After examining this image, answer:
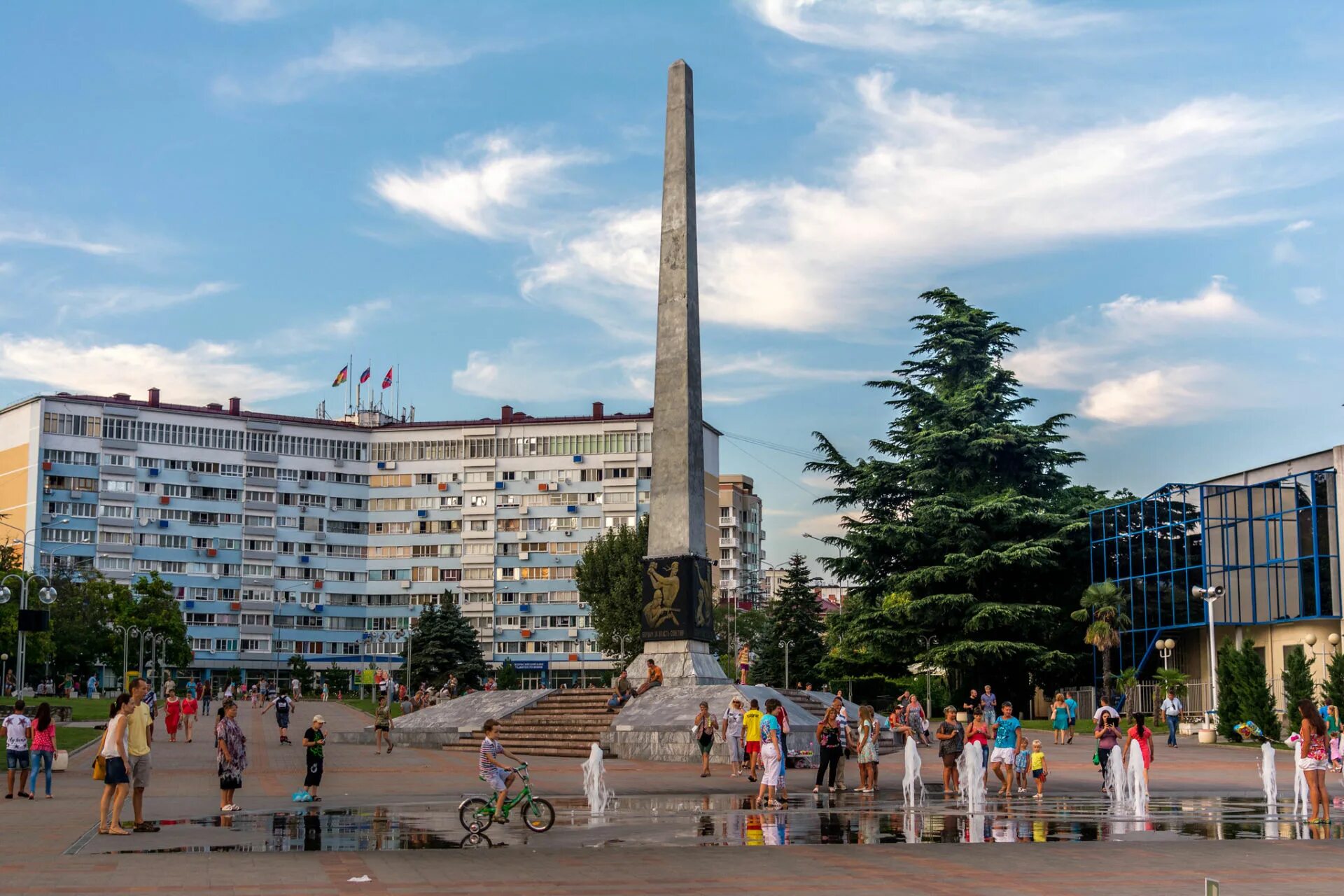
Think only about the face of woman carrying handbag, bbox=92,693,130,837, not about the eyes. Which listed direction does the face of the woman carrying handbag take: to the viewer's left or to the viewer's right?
to the viewer's right

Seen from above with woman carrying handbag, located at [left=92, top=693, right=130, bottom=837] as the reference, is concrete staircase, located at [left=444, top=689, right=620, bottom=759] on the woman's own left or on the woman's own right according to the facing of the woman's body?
on the woman's own left

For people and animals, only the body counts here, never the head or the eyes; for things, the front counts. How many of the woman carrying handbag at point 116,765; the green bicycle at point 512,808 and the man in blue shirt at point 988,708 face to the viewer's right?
2

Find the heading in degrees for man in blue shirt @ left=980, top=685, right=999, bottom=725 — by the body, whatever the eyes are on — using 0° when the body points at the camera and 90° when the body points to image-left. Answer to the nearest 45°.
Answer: approximately 0°

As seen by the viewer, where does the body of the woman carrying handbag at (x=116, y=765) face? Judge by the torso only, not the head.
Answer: to the viewer's right

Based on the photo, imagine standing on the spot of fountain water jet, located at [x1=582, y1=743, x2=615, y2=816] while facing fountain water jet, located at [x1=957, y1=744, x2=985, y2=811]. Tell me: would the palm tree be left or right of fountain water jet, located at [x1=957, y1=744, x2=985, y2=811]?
left

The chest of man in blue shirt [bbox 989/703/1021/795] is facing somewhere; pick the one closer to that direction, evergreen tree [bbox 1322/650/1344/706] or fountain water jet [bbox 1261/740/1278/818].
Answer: the fountain water jet

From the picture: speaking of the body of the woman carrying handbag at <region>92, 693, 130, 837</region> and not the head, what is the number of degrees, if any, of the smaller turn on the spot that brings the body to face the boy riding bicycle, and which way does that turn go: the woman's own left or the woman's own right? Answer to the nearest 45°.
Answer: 0° — they already face them

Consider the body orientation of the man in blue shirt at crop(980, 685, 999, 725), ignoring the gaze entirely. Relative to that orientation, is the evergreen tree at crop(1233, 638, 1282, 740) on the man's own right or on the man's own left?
on the man's own left

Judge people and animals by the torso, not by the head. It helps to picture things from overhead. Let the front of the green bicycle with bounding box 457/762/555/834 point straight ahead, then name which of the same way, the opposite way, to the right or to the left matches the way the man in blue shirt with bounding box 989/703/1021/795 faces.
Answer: to the right

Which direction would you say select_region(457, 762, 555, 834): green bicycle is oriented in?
to the viewer's right

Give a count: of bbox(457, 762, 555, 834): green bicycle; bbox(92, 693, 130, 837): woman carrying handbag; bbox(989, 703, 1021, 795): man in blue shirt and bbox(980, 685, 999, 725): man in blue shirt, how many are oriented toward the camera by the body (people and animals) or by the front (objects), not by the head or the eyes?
2

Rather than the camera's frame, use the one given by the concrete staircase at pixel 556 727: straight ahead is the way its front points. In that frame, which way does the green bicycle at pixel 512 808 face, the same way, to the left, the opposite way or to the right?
to the left

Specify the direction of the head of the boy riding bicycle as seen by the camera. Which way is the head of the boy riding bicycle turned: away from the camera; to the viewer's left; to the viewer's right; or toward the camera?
to the viewer's right
